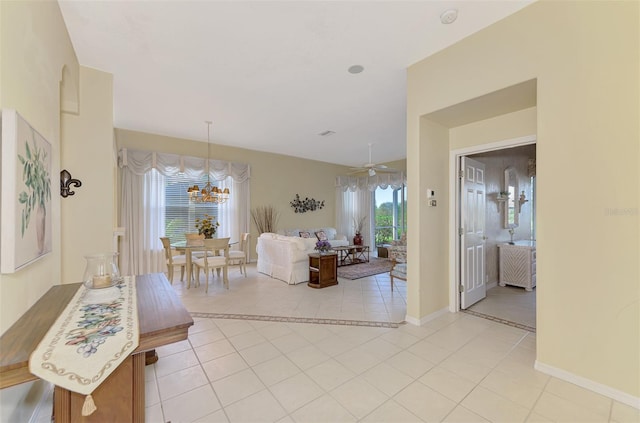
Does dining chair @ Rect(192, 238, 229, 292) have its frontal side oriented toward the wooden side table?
no

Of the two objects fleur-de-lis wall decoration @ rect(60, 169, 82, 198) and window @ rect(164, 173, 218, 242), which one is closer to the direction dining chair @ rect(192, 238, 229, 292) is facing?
the window

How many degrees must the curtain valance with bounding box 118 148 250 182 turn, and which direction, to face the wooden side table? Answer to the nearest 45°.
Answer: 0° — it already faces it

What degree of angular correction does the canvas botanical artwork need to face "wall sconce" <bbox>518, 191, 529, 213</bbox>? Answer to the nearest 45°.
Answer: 0° — it already faces it

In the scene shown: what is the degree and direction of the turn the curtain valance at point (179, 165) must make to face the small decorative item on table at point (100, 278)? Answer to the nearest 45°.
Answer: approximately 45° to its right

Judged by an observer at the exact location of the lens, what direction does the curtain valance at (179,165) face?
facing the viewer and to the right of the viewer

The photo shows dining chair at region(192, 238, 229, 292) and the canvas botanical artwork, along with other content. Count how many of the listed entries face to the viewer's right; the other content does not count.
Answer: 1

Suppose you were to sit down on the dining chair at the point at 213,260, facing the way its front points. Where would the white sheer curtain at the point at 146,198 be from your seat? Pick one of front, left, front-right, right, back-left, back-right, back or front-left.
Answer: front

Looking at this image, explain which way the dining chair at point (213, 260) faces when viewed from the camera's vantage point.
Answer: facing away from the viewer and to the left of the viewer

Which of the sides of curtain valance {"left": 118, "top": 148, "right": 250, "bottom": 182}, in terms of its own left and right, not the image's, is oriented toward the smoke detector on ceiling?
front

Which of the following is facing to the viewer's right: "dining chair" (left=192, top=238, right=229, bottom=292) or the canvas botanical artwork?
the canvas botanical artwork

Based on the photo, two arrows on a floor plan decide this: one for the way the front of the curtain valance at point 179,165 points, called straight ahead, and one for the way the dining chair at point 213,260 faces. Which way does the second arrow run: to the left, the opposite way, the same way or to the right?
the opposite way

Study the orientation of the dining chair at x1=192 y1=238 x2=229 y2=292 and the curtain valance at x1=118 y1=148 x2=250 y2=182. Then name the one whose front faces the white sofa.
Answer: the curtain valance

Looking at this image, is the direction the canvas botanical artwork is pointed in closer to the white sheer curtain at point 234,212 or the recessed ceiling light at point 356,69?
the recessed ceiling light

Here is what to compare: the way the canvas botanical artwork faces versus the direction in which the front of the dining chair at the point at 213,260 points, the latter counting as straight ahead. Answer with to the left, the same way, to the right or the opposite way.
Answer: to the right

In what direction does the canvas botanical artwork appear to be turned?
to the viewer's right

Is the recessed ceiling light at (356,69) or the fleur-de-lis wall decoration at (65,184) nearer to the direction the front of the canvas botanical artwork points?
the recessed ceiling light
